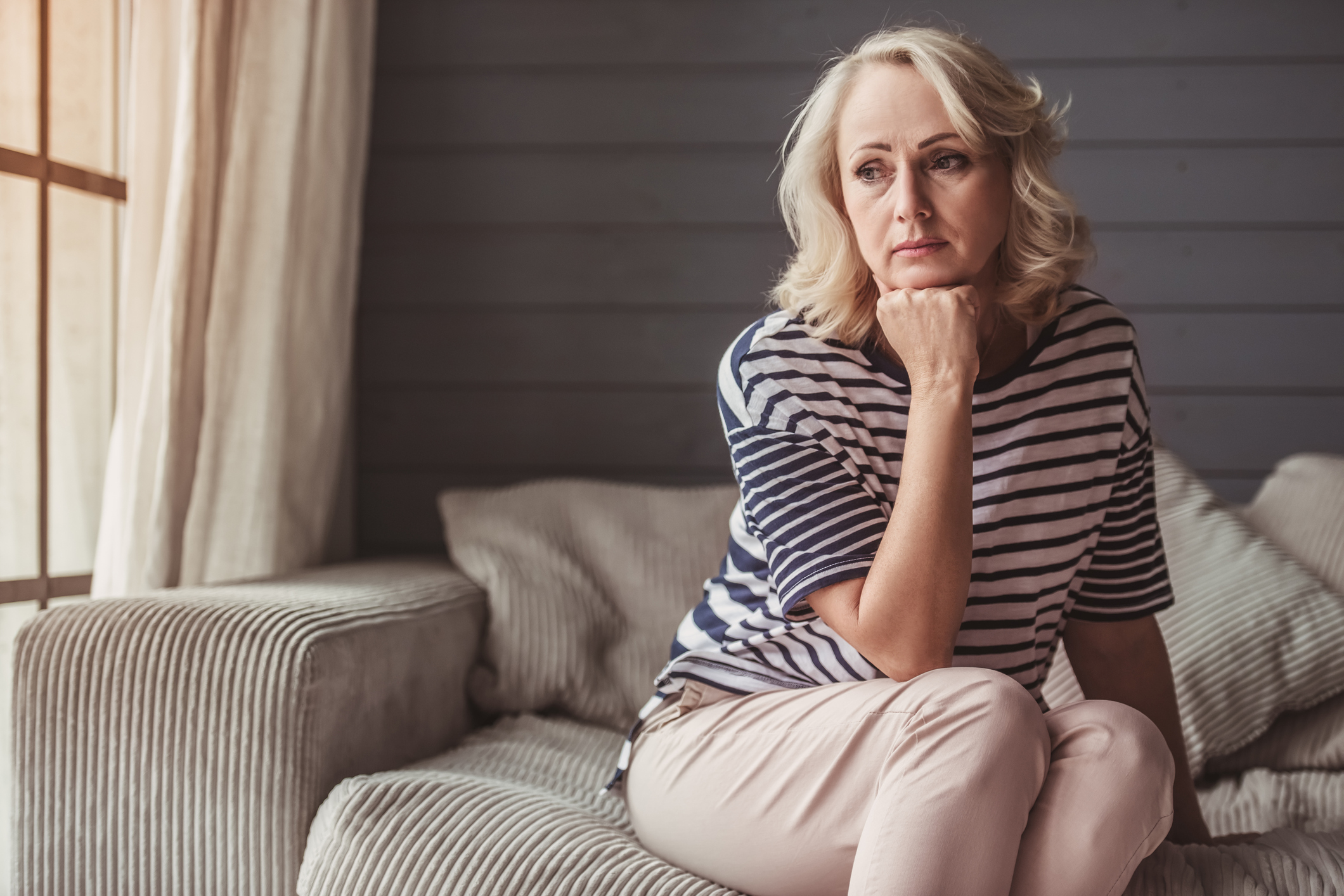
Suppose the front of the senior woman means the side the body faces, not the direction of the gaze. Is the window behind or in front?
behind

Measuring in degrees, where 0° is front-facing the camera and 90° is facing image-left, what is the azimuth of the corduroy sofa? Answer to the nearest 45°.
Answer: approximately 0°

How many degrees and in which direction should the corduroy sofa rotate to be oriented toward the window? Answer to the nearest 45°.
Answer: approximately 135° to its right

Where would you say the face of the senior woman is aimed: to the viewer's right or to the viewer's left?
to the viewer's left

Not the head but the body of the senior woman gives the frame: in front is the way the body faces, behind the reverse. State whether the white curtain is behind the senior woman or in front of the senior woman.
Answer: behind
